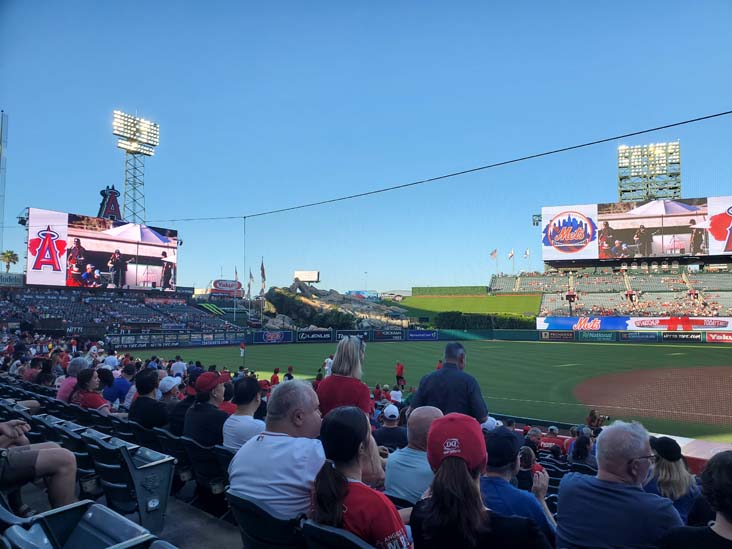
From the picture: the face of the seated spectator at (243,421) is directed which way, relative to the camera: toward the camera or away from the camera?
away from the camera

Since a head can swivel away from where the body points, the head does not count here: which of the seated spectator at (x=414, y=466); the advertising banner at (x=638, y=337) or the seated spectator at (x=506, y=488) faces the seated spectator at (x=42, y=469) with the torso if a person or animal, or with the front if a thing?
the advertising banner

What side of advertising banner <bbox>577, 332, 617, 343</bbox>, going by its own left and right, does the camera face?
front

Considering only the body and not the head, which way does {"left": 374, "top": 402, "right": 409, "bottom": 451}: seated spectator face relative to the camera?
away from the camera

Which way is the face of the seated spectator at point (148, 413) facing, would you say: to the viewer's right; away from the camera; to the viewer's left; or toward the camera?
away from the camera

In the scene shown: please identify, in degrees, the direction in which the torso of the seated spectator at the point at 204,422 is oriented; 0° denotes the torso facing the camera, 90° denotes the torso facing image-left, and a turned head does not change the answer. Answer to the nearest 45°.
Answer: approximately 225°

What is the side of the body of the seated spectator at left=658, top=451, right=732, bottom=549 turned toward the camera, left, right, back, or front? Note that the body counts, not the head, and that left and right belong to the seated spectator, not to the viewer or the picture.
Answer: back

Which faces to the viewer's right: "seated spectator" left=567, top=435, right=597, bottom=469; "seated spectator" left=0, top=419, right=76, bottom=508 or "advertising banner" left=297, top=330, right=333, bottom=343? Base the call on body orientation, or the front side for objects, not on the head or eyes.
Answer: "seated spectator" left=0, top=419, right=76, bottom=508

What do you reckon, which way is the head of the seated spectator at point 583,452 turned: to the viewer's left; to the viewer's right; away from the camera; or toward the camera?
away from the camera

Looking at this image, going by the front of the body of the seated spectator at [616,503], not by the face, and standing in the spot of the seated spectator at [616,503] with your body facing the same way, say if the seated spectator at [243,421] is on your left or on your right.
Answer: on your left

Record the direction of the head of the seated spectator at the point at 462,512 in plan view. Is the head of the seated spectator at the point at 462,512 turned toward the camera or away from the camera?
away from the camera

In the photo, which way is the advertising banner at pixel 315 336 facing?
toward the camera

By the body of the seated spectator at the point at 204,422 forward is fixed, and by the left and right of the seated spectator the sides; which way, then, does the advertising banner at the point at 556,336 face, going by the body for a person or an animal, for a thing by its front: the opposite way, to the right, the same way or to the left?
the opposite way

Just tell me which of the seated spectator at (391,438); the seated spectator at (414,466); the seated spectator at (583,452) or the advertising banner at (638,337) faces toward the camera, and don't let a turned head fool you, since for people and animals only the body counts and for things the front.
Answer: the advertising banner

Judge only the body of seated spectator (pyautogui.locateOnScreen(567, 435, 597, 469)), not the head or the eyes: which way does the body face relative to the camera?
away from the camera

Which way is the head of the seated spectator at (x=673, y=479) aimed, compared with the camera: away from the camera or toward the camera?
away from the camera

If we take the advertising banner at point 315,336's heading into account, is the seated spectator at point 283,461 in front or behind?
in front

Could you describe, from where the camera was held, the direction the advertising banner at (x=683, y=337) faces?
facing the viewer

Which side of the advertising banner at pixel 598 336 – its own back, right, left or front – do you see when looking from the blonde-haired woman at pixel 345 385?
front
